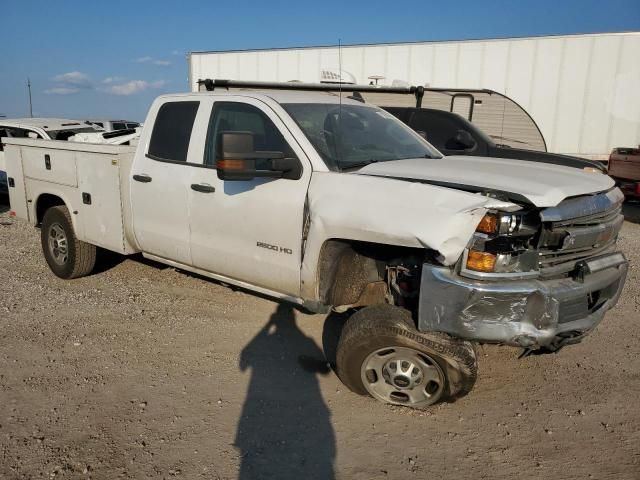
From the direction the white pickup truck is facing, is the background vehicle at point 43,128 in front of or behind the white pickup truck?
behind

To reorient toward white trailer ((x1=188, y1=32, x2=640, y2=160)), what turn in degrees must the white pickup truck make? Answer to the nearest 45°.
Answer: approximately 90° to its left

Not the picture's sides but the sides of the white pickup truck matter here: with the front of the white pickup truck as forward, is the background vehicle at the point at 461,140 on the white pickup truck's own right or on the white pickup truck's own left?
on the white pickup truck's own left

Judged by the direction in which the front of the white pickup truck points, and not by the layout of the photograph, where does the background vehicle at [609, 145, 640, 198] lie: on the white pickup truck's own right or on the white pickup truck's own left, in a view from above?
on the white pickup truck's own left

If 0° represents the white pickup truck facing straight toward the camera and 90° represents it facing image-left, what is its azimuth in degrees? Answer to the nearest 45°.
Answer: approximately 315°

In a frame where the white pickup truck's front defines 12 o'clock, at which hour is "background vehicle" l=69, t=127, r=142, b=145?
The background vehicle is roughly at 6 o'clock from the white pickup truck.
